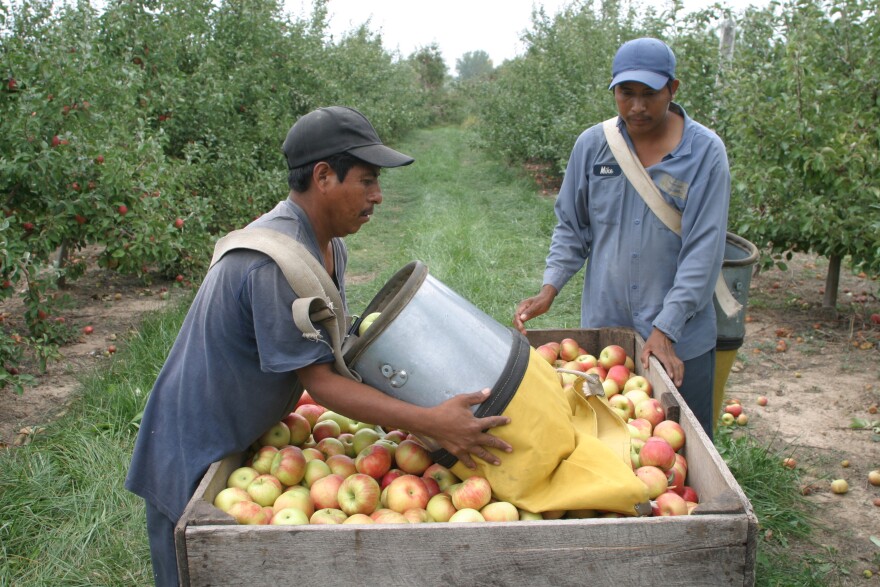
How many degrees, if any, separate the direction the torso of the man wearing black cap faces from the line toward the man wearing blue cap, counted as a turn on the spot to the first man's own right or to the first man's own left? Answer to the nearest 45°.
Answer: approximately 45° to the first man's own left

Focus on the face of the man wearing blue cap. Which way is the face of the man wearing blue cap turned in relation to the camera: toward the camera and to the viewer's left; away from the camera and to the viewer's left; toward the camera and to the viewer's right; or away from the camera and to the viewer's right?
toward the camera and to the viewer's left

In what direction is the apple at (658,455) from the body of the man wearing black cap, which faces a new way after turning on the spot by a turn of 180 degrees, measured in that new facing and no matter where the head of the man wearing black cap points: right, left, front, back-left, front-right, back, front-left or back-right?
back

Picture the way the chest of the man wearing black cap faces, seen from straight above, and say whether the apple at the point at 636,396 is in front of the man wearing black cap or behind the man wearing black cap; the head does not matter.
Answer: in front

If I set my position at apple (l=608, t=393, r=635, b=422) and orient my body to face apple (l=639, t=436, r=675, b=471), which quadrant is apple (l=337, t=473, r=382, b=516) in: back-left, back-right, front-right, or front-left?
front-right

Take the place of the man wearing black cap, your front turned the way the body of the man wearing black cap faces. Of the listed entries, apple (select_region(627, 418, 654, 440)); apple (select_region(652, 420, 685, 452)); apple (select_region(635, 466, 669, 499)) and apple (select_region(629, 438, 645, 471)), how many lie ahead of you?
4

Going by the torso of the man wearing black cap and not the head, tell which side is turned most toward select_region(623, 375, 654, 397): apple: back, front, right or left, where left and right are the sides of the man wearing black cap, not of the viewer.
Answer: front

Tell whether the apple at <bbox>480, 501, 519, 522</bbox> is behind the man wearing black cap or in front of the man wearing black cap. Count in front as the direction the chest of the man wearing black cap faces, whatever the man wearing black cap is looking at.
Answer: in front

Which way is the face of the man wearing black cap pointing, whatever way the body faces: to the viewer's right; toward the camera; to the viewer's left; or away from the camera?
to the viewer's right

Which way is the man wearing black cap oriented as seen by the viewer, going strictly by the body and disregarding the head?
to the viewer's right
